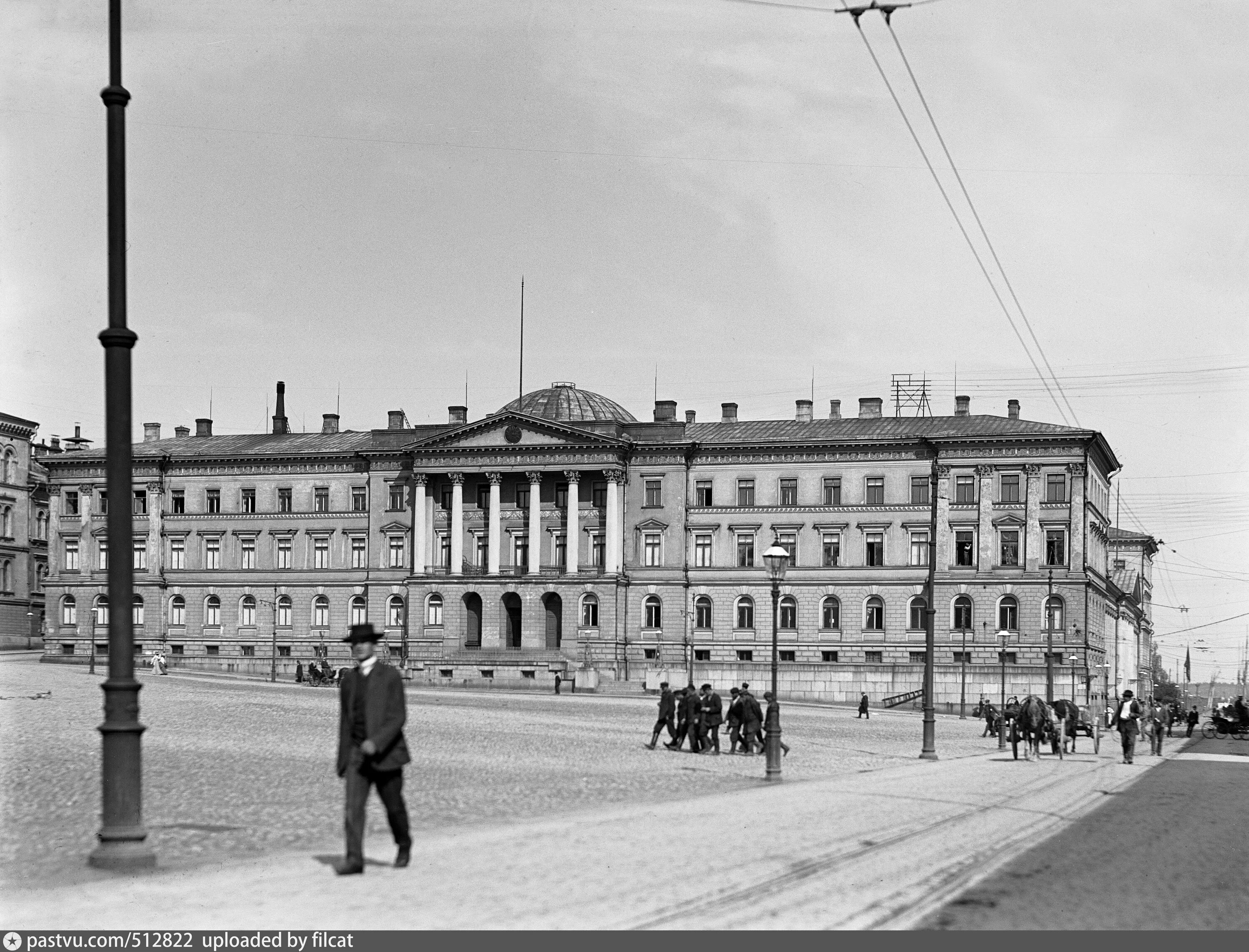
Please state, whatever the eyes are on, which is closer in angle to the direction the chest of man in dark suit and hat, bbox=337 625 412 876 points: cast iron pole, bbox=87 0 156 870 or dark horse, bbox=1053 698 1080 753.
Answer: the cast iron pole

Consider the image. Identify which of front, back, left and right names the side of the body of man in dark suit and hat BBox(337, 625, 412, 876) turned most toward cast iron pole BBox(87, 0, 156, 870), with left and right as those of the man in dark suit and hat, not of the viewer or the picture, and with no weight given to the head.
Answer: right

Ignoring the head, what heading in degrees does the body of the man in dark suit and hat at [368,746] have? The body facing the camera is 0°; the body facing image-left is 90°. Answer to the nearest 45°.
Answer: approximately 45°

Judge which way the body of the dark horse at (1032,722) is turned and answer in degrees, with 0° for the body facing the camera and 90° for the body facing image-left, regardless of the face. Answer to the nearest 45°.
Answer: approximately 0°

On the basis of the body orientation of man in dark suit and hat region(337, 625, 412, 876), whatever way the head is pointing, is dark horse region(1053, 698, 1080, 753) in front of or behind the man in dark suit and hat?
behind
